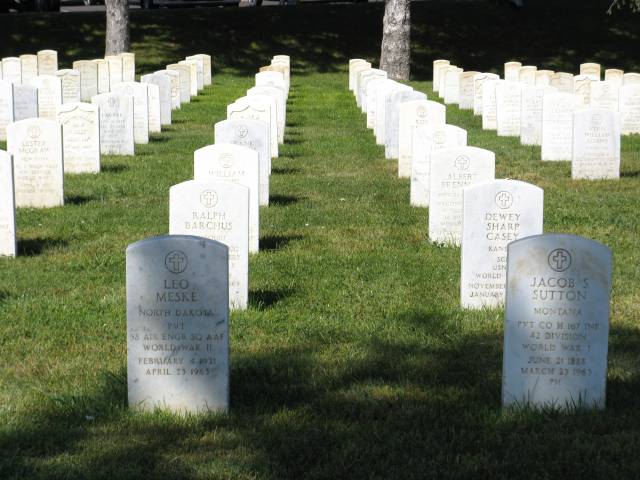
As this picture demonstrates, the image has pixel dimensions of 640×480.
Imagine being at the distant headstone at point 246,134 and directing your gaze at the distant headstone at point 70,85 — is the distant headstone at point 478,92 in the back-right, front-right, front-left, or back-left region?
front-right

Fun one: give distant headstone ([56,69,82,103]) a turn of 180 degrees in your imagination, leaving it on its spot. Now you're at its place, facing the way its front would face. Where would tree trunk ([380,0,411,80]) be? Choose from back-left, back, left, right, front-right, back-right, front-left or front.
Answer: front-right

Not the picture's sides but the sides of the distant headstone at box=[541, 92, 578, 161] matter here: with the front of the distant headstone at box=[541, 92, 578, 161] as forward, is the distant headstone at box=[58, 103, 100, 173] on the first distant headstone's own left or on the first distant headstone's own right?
on the first distant headstone's own right

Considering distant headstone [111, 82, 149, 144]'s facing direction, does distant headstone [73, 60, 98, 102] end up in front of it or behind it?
behind

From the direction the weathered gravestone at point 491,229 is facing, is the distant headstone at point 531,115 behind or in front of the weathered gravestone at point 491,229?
behind

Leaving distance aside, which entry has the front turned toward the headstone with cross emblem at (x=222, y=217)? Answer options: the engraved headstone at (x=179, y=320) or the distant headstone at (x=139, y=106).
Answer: the distant headstone

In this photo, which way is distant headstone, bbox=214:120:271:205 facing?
toward the camera

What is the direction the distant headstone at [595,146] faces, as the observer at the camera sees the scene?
facing the viewer

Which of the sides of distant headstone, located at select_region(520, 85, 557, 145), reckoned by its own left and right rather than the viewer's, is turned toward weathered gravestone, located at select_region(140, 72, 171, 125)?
right

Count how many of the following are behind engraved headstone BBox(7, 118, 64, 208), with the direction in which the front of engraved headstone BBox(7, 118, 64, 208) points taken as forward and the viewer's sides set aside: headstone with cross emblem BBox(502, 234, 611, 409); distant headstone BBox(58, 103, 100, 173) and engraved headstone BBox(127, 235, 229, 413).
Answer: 1

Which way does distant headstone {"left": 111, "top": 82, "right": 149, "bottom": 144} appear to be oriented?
toward the camera

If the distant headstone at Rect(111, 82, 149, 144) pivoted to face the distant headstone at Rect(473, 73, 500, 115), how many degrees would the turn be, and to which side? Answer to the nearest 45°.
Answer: approximately 135° to its left

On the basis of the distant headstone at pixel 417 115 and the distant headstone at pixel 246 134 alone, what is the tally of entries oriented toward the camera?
2

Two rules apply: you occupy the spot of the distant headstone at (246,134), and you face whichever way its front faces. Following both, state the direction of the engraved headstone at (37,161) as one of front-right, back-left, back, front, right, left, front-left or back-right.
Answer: right

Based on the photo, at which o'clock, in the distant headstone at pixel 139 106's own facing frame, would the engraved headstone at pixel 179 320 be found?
The engraved headstone is roughly at 12 o'clock from the distant headstone.

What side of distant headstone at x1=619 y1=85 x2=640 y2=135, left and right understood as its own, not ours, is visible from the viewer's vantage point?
front
